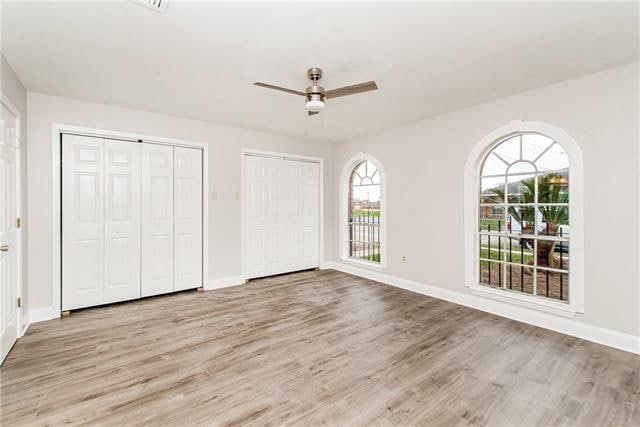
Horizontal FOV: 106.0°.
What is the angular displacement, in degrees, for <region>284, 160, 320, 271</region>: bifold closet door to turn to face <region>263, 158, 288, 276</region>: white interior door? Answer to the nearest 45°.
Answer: approximately 90° to its right

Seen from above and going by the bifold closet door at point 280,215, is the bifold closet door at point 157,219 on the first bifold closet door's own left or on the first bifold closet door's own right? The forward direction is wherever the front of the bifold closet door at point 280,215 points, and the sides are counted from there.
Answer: on the first bifold closet door's own right

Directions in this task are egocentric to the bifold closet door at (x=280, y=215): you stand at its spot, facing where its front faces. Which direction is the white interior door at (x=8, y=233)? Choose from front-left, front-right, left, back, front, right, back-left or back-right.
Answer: right

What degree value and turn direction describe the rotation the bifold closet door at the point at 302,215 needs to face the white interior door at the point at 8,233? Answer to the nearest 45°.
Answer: approximately 90° to its right

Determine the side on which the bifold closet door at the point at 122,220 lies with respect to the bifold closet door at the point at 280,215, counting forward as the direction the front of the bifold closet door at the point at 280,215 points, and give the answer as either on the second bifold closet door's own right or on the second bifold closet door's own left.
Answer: on the second bifold closet door's own right

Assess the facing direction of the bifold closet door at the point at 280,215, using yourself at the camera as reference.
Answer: facing the viewer and to the right of the viewer

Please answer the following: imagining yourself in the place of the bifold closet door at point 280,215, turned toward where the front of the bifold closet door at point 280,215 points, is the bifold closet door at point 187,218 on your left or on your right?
on your right

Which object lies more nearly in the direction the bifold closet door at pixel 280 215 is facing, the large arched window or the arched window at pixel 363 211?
the large arched window

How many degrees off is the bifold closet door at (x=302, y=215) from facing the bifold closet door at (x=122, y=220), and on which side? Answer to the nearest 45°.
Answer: approximately 90° to its right

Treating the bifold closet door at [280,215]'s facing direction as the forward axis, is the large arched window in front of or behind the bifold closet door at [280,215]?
in front

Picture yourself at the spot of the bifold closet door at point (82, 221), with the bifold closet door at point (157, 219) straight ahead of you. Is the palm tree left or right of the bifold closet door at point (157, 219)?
right

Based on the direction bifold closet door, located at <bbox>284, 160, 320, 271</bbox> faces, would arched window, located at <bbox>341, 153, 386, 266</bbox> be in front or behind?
in front

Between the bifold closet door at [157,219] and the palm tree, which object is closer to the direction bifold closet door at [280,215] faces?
the palm tree
